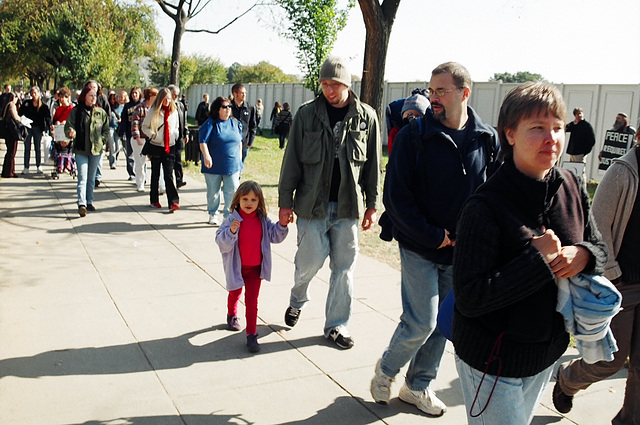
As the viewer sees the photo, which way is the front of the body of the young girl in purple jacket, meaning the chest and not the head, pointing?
toward the camera

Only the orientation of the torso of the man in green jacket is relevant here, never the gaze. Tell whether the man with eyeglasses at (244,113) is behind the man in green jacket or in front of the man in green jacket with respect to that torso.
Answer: behind

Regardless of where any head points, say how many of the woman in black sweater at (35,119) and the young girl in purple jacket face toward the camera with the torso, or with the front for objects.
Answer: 2

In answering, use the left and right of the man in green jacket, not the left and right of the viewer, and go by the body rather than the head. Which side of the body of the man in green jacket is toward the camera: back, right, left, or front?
front

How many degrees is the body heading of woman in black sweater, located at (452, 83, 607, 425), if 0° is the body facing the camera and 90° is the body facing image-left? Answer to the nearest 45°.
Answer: approximately 315°

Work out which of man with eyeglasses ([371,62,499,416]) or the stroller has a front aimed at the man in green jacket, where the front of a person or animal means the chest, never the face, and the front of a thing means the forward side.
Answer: the stroller

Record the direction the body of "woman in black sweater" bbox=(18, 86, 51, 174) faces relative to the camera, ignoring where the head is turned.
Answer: toward the camera

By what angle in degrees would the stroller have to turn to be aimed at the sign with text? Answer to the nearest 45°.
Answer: approximately 90° to its left

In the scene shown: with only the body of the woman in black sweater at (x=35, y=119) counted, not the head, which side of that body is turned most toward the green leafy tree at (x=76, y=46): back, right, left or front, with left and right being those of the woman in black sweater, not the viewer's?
back

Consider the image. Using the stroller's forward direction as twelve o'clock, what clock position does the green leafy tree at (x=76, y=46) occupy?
The green leafy tree is roughly at 6 o'clock from the stroller.

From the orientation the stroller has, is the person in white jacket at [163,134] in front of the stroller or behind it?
in front

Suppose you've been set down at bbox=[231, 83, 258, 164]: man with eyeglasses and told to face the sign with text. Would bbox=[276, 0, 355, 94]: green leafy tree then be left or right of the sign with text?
left

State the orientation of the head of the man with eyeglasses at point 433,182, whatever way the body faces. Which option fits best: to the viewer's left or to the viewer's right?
to the viewer's left
